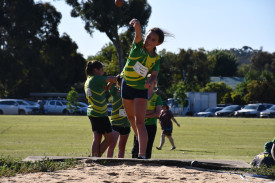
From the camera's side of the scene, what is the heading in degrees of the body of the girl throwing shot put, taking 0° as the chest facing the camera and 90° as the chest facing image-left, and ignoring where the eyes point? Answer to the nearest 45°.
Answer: approximately 0°

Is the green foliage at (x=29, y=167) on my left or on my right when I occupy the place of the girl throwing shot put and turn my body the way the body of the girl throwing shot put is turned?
on my right
